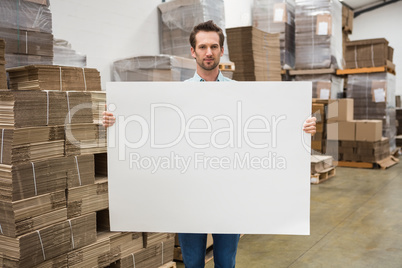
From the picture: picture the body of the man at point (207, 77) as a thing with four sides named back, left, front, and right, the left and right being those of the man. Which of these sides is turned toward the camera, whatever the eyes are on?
front

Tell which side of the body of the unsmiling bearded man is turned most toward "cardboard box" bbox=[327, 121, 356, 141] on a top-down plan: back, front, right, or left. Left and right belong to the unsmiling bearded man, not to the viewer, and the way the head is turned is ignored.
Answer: back

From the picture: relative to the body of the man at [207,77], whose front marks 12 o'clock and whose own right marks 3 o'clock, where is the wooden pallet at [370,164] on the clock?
The wooden pallet is roughly at 7 o'clock from the man.

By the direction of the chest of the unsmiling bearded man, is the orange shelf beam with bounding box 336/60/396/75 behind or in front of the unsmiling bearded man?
behind

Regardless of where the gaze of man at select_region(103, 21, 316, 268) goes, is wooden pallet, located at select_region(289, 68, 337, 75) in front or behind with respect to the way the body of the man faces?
behind

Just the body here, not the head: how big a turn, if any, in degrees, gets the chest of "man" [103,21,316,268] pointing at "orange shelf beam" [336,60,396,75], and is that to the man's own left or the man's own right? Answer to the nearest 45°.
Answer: approximately 135° to the man's own left

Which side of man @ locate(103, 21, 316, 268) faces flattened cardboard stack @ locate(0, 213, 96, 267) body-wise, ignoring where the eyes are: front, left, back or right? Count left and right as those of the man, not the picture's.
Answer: right

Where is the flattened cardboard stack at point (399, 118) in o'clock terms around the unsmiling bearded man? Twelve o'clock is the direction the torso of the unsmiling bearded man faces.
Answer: The flattened cardboard stack is roughly at 7 o'clock from the unsmiling bearded man.

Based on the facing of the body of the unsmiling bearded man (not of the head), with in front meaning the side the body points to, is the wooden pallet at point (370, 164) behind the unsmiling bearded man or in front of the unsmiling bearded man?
behind

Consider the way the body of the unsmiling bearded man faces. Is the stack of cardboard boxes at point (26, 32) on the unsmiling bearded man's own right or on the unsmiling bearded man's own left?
on the unsmiling bearded man's own right

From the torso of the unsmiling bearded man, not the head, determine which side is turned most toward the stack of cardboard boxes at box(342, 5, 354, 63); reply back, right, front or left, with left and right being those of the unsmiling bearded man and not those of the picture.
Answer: back
